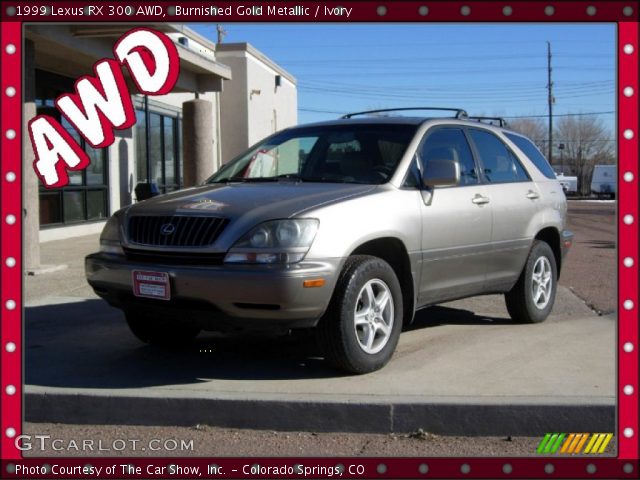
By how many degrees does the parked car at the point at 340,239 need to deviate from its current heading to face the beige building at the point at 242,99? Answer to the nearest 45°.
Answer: approximately 135° to its right

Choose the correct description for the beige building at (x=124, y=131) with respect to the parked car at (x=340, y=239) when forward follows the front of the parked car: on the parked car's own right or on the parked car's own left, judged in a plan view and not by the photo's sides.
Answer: on the parked car's own right

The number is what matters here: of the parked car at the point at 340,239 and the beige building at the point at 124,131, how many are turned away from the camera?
0

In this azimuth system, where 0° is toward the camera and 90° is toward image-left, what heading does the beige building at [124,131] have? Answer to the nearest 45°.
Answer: approximately 315°

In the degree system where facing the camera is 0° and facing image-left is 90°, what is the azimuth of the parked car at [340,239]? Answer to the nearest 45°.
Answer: approximately 45°

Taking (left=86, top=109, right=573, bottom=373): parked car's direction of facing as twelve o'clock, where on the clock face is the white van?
The white van is roughly at 5 o'clock from the parked car.

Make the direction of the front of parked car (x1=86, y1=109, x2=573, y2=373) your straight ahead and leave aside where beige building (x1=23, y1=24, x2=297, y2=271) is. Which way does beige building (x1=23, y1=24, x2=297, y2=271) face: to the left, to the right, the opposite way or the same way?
to the left

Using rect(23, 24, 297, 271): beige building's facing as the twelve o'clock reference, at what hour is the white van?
The white van is roughly at 9 o'clock from the beige building.
